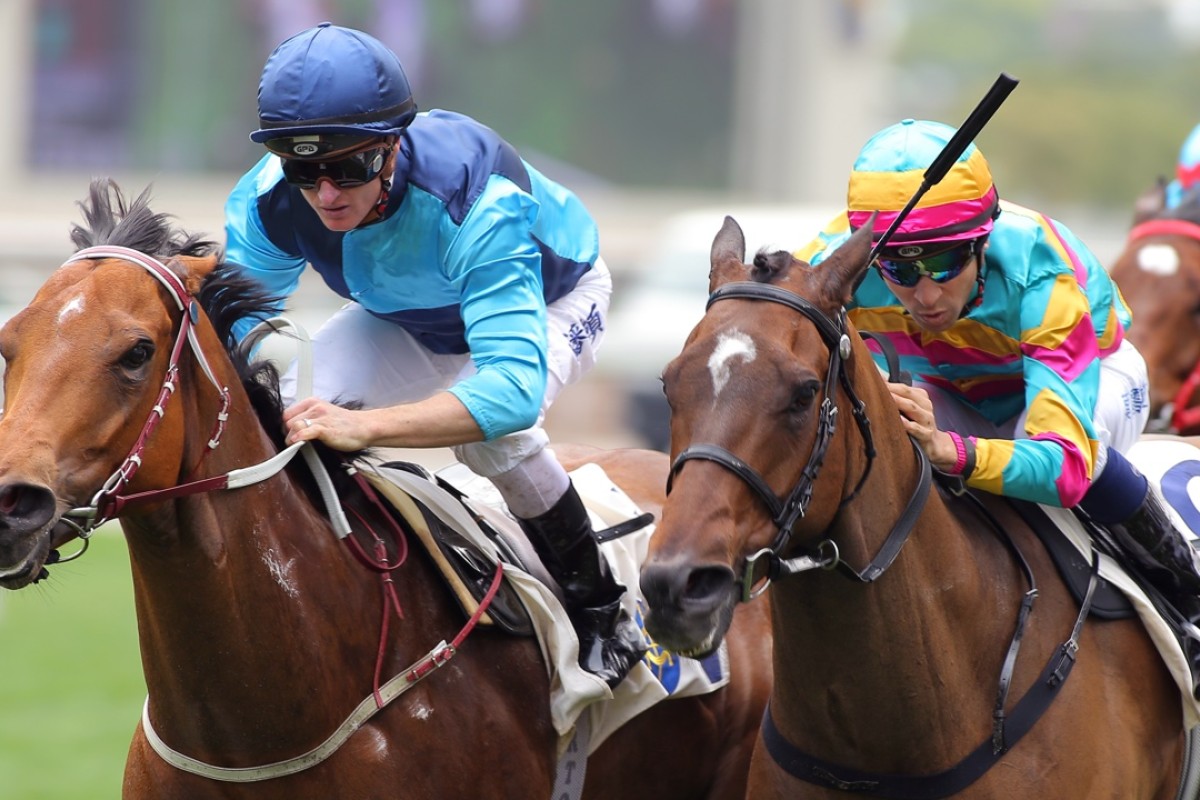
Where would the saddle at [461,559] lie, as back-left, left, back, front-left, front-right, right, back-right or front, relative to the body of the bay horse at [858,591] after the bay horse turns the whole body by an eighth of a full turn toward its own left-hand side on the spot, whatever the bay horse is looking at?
right

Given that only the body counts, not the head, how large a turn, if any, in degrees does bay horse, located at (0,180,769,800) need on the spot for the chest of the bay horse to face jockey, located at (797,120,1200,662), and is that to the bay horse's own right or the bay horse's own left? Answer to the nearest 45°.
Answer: approximately 135° to the bay horse's own left

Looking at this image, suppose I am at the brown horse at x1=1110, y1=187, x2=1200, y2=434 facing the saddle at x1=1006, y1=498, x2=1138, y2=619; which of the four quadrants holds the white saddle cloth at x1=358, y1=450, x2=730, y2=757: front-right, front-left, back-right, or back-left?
front-right

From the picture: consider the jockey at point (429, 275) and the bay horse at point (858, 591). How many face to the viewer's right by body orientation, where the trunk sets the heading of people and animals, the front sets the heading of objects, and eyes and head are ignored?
0

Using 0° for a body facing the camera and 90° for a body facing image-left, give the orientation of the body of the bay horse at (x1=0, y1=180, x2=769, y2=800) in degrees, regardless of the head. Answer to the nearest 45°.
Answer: approximately 45°

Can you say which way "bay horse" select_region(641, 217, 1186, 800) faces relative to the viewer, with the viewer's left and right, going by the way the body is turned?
facing the viewer and to the left of the viewer
